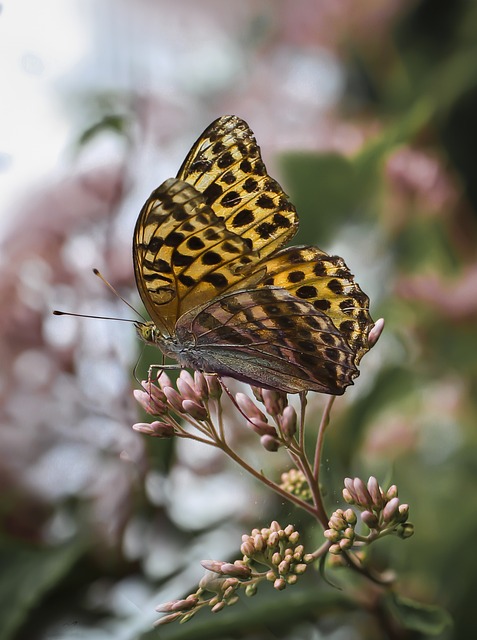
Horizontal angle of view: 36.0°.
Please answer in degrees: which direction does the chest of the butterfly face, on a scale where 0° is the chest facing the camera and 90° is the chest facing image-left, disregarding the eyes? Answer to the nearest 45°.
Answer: approximately 90°
